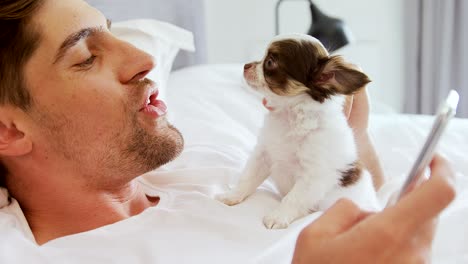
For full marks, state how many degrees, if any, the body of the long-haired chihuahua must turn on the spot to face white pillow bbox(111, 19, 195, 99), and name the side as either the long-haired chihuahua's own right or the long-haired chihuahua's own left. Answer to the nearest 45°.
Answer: approximately 90° to the long-haired chihuahua's own right

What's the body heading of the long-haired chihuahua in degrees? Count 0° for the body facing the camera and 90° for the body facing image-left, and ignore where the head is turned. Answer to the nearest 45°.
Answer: approximately 45°
